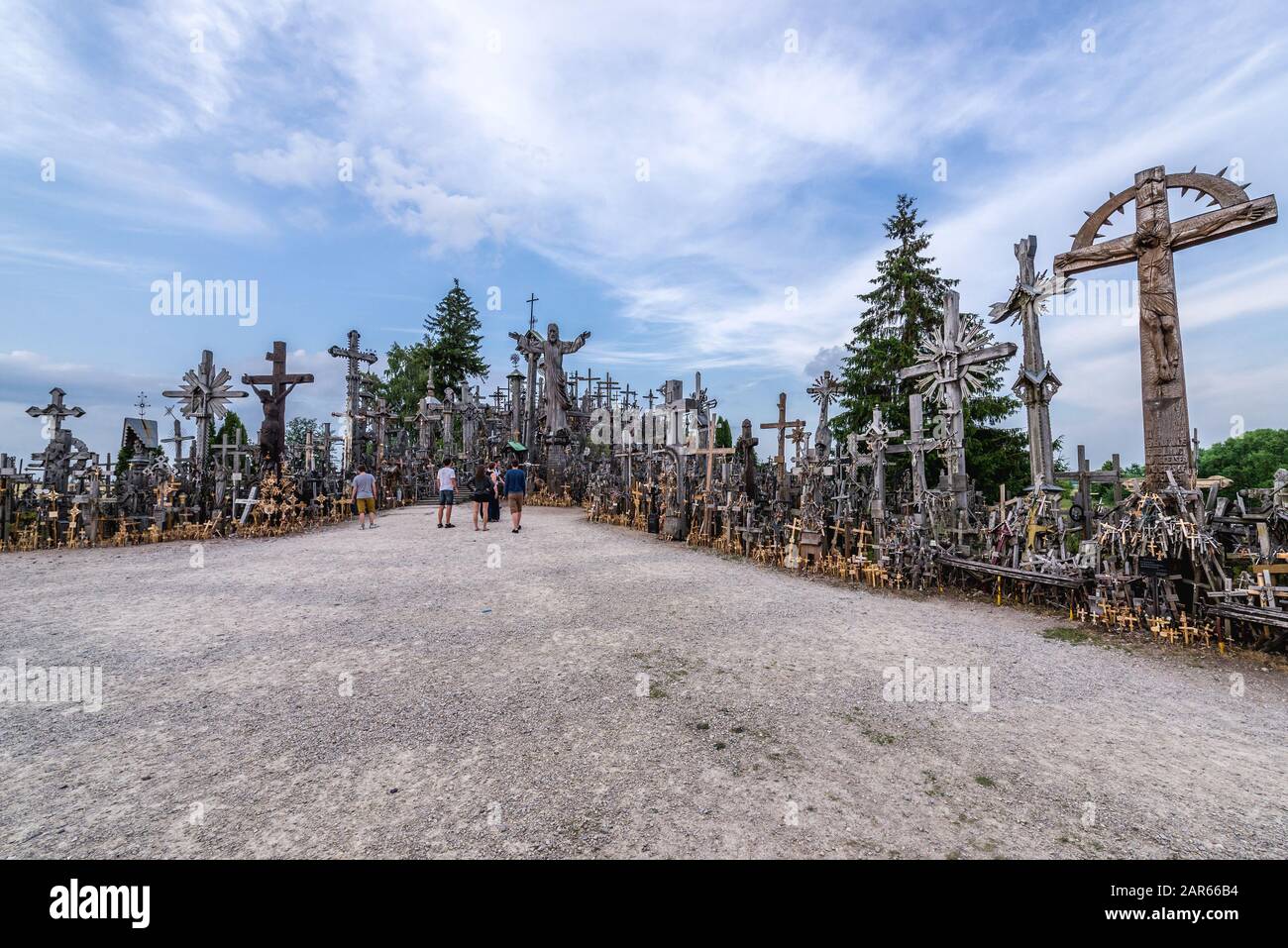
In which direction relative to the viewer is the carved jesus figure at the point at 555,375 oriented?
toward the camera

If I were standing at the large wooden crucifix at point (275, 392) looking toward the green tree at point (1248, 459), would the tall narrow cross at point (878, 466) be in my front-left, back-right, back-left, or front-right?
front-right

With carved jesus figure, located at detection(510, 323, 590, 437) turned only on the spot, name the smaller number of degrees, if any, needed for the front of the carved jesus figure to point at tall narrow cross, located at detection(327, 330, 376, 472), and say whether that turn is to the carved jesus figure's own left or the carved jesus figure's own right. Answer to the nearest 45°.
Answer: approximately 90° to the carved jesus figure's own right

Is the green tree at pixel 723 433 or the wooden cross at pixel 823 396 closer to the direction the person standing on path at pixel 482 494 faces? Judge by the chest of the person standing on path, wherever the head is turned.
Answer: the green tree

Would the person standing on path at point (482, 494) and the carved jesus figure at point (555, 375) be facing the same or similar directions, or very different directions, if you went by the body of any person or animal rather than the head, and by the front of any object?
very different directions

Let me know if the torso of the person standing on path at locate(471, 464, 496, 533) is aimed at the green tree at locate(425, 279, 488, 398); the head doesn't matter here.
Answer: yes

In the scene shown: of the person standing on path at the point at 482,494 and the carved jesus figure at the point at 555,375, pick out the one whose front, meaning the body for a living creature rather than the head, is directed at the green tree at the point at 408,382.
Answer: the person standing on path

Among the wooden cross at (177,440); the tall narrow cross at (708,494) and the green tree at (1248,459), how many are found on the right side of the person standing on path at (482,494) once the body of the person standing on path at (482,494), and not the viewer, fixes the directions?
2

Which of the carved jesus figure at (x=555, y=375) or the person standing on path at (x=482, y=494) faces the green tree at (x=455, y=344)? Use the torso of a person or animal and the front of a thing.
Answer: the person standing on path

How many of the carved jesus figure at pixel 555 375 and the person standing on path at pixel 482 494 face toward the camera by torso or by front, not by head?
1

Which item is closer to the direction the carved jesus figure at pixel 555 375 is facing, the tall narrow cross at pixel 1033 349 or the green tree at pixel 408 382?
the tall narrow cross

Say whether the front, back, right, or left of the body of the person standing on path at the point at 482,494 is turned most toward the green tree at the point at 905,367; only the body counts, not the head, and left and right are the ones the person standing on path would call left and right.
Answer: right

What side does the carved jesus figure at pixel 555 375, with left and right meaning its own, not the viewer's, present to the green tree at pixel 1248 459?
left

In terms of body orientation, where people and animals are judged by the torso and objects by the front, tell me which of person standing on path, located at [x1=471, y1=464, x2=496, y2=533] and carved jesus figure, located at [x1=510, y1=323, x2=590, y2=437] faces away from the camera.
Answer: the person standing on path

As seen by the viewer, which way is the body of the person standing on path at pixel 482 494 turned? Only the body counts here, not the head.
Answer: away from the camera

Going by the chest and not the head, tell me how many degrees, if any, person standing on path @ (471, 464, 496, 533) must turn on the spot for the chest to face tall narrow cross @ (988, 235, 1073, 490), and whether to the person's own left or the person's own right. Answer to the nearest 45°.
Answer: approximately 135° to the person's own right

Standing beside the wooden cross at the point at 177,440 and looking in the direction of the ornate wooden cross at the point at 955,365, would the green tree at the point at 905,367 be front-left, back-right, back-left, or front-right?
front-left
